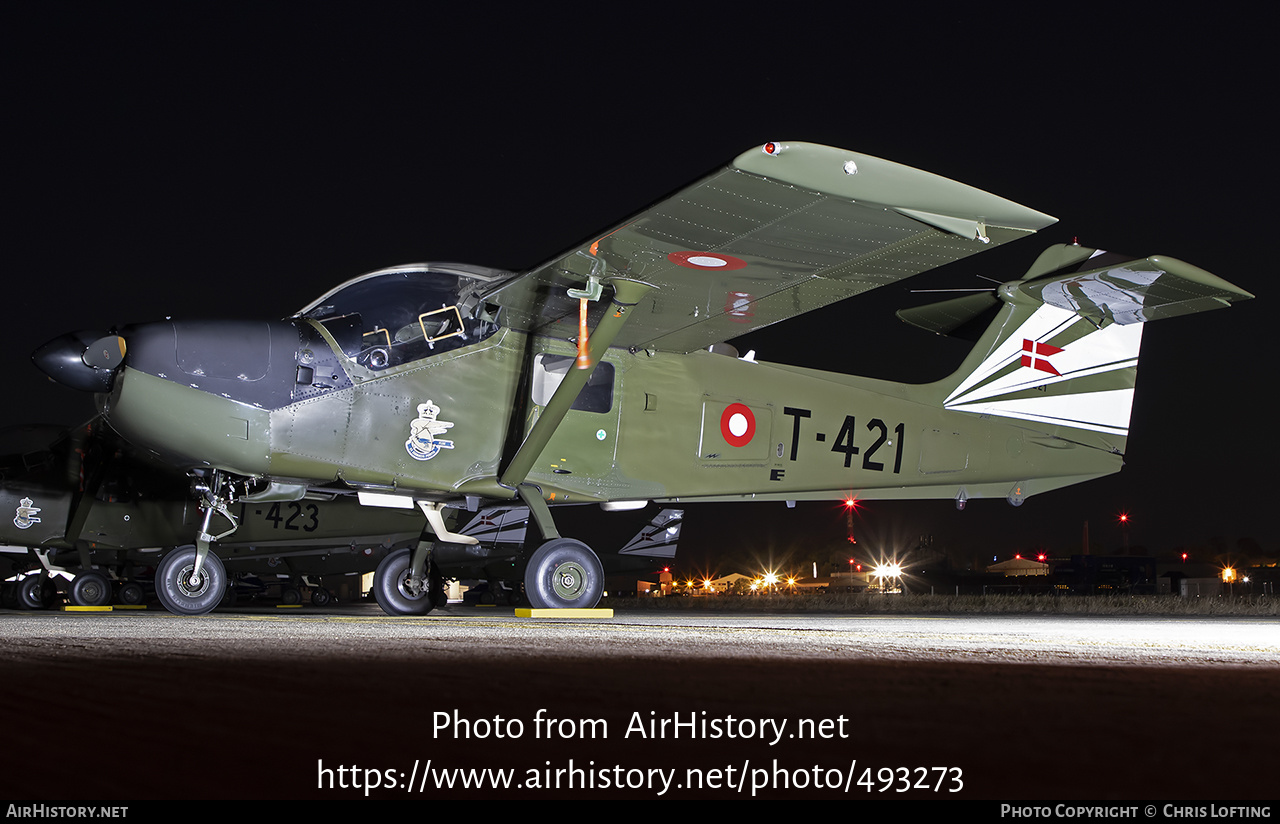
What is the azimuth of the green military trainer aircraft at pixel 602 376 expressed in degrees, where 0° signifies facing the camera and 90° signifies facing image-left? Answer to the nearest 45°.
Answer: approximately 45°
